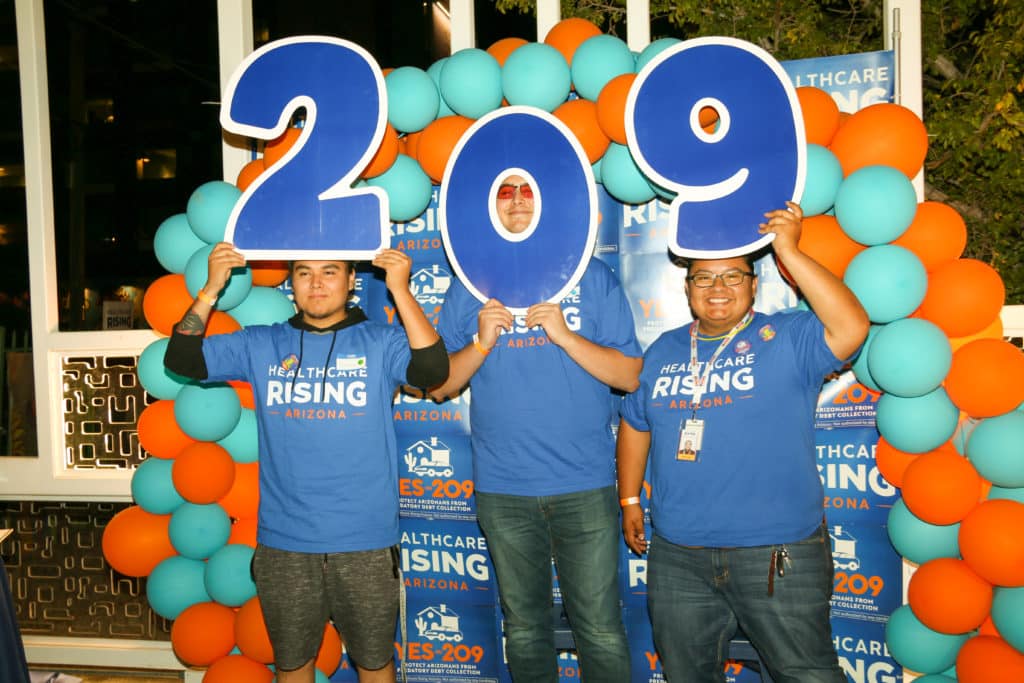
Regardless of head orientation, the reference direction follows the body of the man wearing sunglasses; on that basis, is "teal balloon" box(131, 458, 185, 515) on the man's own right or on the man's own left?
on the man's own right

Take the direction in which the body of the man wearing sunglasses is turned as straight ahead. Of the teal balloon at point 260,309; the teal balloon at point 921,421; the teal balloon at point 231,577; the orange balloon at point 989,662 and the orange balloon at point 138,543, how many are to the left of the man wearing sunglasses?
2

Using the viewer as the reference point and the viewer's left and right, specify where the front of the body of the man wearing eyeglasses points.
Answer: facing the viewer

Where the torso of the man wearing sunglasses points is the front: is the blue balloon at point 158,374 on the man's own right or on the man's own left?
on the man's own right

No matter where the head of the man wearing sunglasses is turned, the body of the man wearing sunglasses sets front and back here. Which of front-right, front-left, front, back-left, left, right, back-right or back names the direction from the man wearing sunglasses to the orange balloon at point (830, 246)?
left

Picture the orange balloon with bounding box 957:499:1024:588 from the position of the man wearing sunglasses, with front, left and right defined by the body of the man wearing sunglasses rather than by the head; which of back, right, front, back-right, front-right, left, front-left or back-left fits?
left

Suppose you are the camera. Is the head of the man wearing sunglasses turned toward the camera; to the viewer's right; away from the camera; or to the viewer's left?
toward the camera

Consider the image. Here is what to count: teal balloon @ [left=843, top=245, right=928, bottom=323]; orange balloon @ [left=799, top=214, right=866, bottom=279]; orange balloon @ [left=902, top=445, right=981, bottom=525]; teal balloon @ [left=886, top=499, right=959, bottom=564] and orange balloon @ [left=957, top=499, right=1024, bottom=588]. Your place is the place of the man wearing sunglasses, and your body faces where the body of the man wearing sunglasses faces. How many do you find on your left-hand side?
5

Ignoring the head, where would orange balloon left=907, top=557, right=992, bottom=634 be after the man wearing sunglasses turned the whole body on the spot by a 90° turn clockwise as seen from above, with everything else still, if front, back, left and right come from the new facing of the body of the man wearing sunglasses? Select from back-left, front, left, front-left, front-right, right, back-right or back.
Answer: back

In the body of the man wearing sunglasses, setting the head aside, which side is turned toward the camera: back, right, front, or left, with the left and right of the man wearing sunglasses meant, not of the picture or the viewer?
front

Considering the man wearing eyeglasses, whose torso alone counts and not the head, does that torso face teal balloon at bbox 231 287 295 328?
no

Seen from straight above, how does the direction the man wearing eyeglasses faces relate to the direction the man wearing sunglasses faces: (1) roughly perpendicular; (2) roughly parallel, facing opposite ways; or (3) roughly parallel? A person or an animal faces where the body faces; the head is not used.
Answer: roughly parallel

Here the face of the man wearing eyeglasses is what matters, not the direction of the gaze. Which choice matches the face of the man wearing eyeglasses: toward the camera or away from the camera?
toward the camera

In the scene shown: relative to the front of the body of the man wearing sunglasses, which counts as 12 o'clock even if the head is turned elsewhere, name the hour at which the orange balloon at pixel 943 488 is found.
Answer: The orange balloon is roughly at 9 o'clock from the man wearing sunglasses.
